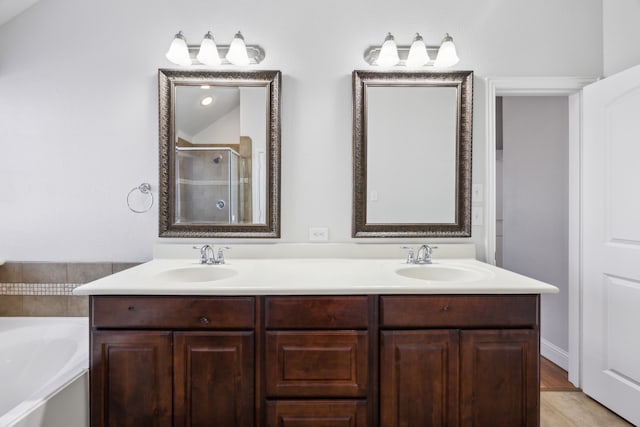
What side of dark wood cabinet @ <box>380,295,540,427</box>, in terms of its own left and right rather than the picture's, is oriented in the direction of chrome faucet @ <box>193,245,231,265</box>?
right

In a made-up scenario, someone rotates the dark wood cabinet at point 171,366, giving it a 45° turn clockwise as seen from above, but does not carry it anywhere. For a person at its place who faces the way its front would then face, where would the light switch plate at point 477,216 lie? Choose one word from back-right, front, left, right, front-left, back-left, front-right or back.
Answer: back-left

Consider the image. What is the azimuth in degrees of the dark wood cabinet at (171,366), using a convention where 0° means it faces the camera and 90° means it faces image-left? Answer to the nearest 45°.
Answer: approximately 0°

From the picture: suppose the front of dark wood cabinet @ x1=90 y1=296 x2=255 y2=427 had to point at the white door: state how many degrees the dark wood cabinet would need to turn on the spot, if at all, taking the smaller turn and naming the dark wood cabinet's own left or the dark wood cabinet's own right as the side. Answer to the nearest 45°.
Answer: approximately 90° to the dark wood cabinet's own left
